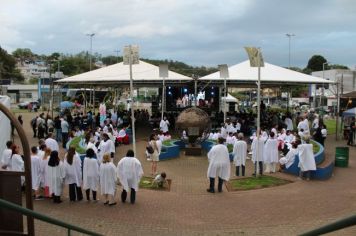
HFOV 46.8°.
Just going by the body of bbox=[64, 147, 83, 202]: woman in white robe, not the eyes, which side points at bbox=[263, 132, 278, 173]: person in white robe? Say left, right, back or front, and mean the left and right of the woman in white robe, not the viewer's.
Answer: right

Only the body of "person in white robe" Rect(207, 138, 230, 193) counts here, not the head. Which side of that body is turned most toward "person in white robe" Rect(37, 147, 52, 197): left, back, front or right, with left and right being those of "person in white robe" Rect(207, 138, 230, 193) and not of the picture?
left

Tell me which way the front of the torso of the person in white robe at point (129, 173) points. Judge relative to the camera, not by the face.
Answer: away from the camera

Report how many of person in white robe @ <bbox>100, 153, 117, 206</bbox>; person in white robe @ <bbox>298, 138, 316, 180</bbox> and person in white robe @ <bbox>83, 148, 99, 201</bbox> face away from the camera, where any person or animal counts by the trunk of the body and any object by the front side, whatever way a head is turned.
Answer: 3

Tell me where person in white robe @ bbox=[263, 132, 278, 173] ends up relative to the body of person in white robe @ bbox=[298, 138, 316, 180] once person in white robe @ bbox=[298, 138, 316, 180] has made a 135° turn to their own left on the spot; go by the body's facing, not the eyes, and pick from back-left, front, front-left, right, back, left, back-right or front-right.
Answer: right

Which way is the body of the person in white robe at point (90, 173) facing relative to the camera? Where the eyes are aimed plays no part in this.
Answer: away from the camera

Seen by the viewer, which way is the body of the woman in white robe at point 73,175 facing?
away from the camera

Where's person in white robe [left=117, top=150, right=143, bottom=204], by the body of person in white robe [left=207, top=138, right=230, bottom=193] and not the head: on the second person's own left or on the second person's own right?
on the second person's own left

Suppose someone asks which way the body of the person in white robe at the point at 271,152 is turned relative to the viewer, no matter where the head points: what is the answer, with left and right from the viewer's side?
facing away from the viewer

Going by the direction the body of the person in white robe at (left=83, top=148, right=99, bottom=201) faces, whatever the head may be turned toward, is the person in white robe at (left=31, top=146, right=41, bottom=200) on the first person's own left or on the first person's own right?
on the first person's own left

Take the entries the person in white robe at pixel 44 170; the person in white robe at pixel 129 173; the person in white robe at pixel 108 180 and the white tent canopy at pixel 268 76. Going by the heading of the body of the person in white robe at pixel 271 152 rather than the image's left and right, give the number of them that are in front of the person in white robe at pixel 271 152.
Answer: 1

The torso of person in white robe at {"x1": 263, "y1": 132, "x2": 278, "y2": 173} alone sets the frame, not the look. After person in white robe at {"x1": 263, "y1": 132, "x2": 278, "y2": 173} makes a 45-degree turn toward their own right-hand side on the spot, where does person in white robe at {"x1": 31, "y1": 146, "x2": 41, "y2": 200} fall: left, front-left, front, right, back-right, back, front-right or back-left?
back

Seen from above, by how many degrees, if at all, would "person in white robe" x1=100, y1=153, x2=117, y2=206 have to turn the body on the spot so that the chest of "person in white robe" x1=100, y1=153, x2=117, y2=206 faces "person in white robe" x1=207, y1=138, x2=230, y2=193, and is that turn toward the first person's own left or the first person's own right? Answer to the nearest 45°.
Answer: approximately 90° to the first person's own right
